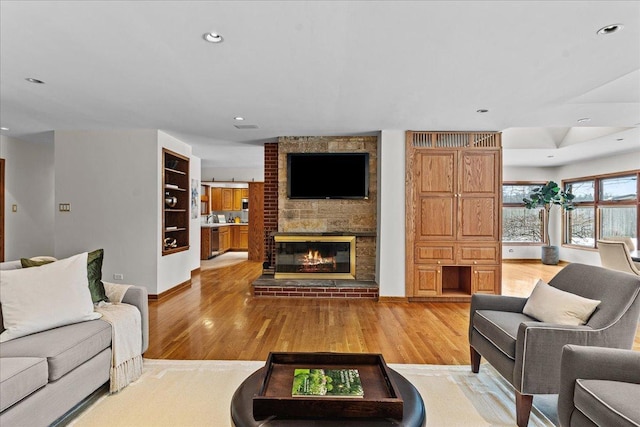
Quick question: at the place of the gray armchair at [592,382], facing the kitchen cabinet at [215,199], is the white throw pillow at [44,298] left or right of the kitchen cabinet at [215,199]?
left

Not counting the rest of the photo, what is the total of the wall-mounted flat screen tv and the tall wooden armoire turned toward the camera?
2

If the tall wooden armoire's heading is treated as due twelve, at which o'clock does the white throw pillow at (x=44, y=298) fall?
The white throw pillow is roughly at 1 o'clock from the tall wooden armoire.

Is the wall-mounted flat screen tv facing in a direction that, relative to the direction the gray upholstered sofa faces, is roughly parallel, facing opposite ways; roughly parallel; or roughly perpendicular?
roughly perpendicular

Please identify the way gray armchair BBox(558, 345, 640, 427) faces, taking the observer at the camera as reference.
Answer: facing the viewer and to the left of the viewer

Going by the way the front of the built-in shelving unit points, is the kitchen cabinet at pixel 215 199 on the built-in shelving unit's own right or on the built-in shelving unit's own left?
on the built-in shelving unit's own left

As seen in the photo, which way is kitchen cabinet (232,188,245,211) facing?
toward the camera

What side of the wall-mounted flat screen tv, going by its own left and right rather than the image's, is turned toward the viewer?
front

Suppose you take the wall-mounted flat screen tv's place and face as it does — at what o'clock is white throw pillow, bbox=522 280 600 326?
The white throw pillow is roughly at 11 o'clock from the wall-mounted flat screen tv.

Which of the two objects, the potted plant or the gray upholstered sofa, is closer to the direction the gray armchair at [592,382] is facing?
the gray upholstered sofa

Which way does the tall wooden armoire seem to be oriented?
toward the camera

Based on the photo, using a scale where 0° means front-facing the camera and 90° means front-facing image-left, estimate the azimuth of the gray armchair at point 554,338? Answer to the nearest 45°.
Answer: approximately 45°

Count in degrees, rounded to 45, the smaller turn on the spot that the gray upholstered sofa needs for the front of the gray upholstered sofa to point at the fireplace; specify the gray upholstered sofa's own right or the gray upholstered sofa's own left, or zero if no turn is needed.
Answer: approximately 90° to the gray upholstered sofa's own left

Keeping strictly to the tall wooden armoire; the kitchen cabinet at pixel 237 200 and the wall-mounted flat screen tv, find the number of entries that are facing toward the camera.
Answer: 3
